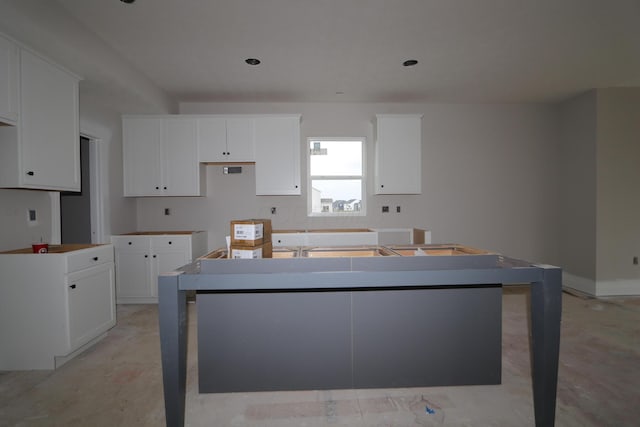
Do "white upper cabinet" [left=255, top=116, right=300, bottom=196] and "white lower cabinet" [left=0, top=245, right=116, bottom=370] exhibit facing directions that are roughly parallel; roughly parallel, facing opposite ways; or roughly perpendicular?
roughly perpendicular

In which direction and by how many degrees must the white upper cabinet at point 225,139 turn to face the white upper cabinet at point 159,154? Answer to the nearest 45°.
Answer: approximately 90° to its right

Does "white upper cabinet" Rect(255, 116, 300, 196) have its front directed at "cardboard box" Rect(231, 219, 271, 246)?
yes

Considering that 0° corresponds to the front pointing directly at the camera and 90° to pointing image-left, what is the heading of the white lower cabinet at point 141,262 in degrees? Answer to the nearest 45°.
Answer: approximately 0°

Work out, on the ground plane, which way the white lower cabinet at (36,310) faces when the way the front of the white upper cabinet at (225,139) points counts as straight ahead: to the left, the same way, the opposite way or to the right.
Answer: to the left

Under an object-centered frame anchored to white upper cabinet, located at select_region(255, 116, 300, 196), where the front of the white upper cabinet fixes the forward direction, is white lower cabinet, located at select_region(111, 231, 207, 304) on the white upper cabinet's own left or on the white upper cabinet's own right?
on the white upper cabinet's own right

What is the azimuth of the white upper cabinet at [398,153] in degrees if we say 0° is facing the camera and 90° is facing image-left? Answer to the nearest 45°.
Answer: approximately 0°

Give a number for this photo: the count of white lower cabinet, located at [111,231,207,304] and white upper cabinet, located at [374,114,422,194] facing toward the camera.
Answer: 2

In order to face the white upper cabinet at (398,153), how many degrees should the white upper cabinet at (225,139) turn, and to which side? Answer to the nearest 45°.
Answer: approximately 90° to its left

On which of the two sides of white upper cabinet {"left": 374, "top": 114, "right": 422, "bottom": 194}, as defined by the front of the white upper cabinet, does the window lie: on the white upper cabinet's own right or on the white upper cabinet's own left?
on the white upper cabinet's own right
